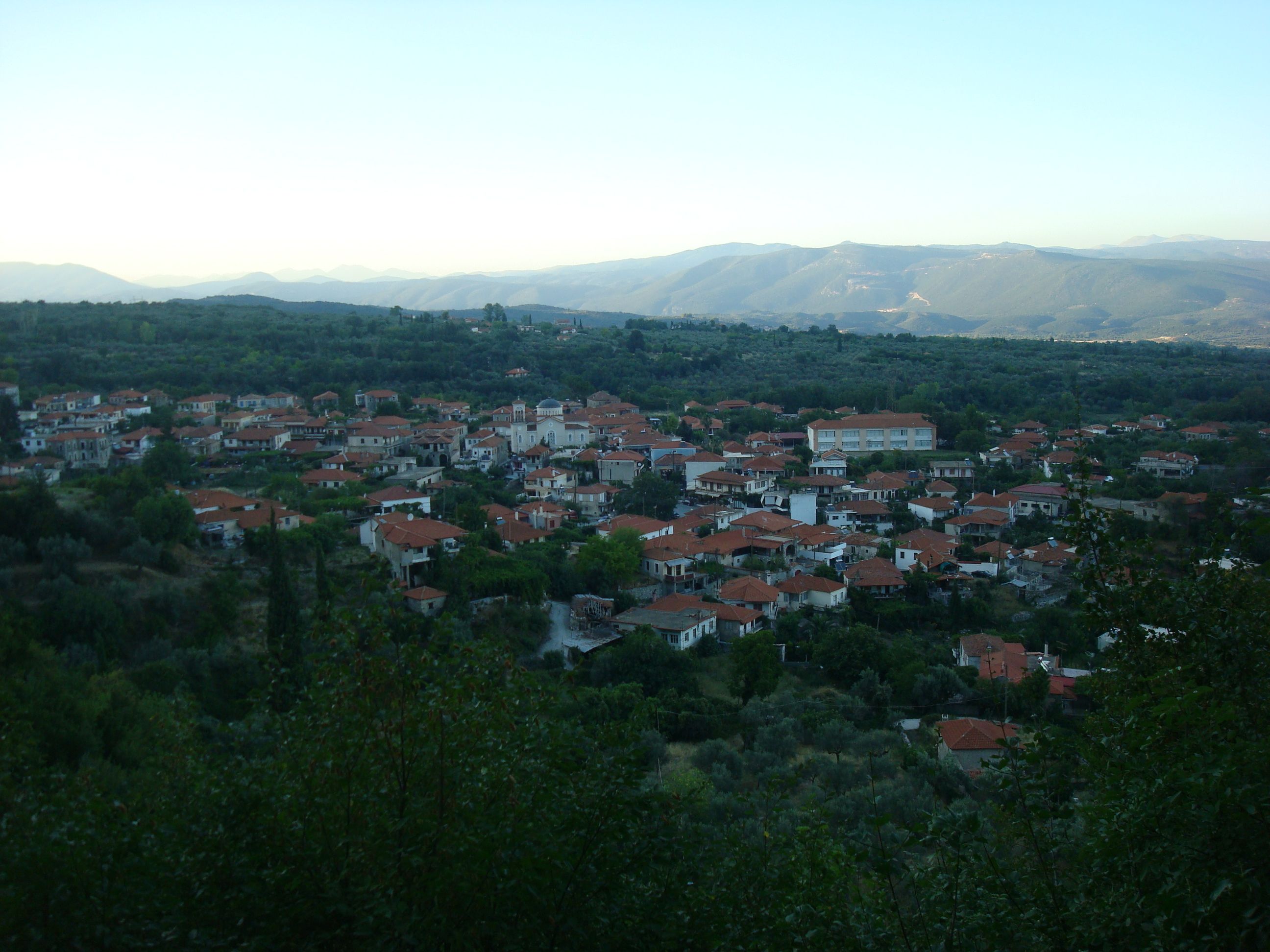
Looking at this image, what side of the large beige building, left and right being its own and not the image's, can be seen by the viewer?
front

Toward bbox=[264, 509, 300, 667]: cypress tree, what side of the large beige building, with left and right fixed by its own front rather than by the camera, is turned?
front
